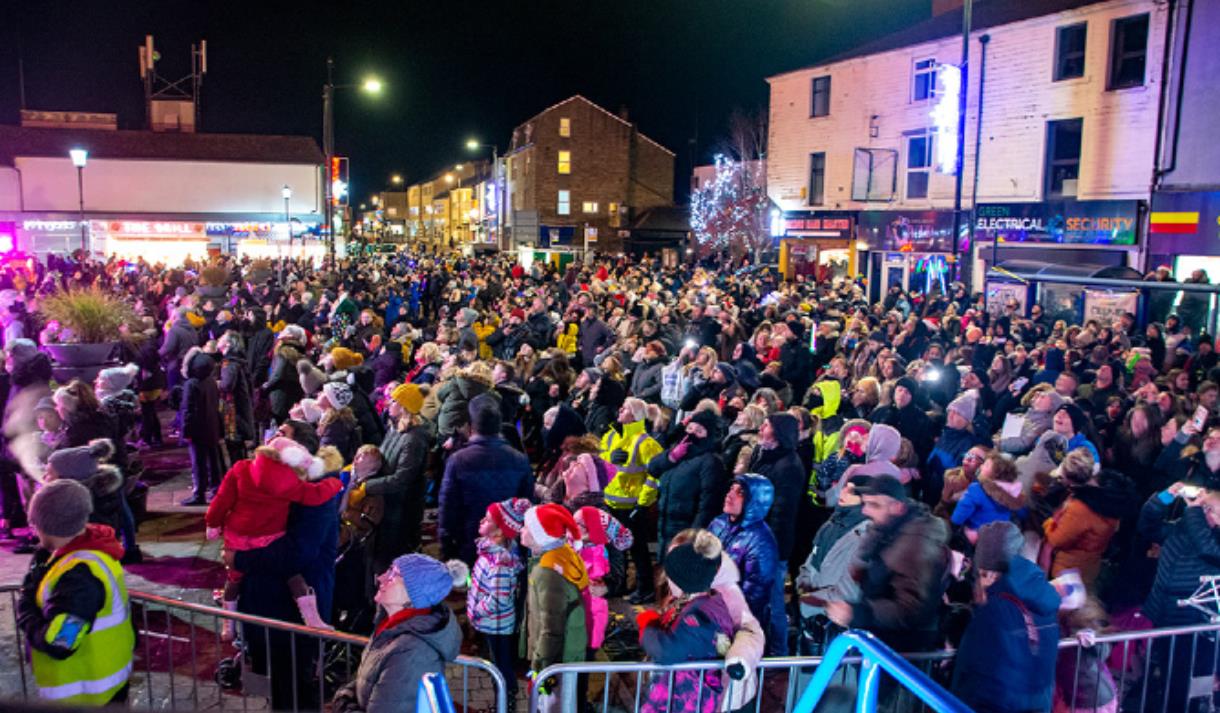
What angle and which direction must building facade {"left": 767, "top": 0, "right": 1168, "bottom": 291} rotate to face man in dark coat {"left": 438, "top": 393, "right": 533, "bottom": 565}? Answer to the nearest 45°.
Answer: approximately 45° to its left

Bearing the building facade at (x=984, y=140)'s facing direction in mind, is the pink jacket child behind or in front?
in front

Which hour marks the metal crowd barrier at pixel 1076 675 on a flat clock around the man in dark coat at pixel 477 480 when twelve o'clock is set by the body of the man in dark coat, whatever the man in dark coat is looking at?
The metal crowd barrier is roughly at 4 o'clock from the man in dark coat.

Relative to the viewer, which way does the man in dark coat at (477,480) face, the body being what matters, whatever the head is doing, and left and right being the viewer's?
facing away from the viewer

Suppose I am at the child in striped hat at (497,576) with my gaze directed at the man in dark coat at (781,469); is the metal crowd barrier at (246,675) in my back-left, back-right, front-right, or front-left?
back-left

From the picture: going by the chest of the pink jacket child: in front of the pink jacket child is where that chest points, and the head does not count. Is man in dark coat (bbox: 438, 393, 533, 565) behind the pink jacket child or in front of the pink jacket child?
in front

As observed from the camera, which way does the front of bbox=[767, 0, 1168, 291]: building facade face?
facing the viewer and to the left of the viewer

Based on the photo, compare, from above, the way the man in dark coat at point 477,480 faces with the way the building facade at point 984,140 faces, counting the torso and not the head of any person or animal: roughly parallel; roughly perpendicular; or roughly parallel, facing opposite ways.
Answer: roughly perpendicular
